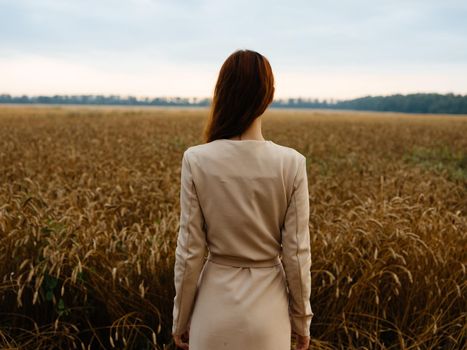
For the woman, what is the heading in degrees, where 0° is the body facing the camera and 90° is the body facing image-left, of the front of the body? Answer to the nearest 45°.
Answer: approximately 180°

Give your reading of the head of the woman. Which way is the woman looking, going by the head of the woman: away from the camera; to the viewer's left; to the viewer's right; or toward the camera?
away from the camera
